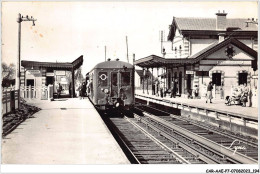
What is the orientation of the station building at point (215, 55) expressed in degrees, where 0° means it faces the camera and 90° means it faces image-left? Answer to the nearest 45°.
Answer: approximately 45°

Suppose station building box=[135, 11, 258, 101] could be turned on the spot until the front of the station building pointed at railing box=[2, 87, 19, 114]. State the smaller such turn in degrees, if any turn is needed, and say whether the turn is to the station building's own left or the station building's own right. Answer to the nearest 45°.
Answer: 0° — it already faces it

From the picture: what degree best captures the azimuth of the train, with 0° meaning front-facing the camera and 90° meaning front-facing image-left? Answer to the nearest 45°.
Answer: approximately 0°

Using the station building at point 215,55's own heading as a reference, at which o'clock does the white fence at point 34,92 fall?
The white fence is roughly at 1 o'clock from the station building.

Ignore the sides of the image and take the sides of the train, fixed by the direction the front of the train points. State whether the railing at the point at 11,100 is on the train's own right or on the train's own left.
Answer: on the train's own right

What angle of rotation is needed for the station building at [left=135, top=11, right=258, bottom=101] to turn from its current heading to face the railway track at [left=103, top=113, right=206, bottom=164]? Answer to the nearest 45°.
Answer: approximately 45° to its left

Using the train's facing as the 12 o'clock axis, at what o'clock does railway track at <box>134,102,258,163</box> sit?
The railway track is roughly at 11 o'clock from the train.

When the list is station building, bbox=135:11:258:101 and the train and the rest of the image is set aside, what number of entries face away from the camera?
0

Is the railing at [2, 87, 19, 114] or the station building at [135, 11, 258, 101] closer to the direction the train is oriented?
the railing

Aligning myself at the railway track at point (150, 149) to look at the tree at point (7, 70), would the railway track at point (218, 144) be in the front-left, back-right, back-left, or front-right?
back-right

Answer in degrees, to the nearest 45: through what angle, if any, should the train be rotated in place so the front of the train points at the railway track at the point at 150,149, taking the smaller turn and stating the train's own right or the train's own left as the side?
0° — it already faces it

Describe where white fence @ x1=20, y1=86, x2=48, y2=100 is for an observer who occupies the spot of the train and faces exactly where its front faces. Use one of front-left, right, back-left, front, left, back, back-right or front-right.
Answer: back-right
